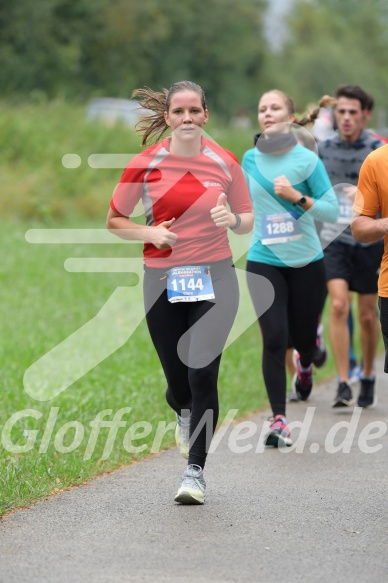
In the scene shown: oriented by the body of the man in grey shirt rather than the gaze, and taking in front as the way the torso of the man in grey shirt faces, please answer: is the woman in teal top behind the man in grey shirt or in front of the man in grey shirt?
in front

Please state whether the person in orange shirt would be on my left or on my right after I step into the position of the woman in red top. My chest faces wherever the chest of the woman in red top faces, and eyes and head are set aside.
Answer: on my left

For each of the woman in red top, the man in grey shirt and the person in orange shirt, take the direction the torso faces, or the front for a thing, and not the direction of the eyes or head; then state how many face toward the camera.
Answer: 3

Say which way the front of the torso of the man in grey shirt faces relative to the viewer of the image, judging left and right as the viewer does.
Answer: facing the viewer

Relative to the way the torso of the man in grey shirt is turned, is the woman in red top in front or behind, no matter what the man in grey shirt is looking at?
in front

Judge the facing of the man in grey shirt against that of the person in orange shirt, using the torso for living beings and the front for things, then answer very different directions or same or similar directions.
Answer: same or similar directions
